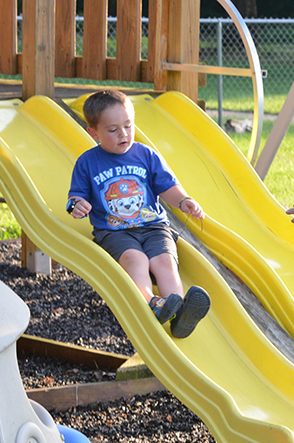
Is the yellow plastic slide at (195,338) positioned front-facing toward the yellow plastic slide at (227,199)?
no

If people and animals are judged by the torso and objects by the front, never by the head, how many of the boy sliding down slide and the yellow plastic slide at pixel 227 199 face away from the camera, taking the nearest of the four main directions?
0

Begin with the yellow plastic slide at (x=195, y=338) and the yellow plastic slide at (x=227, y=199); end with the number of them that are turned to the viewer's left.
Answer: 0

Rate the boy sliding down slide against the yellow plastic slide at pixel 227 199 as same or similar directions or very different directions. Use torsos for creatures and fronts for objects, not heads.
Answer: same or similar directions

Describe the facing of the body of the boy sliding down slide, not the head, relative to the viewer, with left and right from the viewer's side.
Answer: facing the viewer and to the right of the viewer

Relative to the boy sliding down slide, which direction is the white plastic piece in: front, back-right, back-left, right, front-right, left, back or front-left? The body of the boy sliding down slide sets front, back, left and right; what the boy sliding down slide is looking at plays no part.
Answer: front-right

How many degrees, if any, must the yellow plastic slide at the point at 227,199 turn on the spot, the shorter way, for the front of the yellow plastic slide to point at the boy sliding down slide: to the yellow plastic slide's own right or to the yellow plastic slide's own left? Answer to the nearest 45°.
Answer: approximately 90° to the yellow plastic slide's own right

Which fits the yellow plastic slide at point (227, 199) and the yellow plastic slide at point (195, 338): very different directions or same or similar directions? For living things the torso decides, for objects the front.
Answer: same or similar directions

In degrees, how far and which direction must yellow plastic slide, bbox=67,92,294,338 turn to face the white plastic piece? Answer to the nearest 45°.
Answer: approximately 45° to its right
